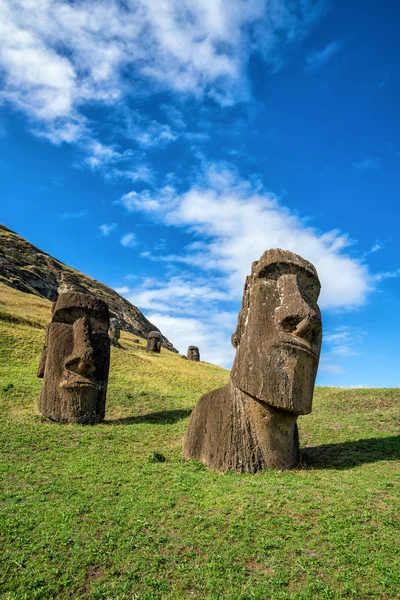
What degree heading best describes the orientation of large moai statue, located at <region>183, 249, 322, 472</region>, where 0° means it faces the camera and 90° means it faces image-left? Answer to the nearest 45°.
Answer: approximately 315°

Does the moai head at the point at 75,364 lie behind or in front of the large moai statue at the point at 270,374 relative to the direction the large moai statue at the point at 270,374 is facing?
behind

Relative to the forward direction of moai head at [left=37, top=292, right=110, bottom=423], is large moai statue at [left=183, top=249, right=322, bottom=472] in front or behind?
in front

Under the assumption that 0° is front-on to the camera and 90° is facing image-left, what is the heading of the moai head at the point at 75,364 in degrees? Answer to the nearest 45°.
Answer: approximately 315°
